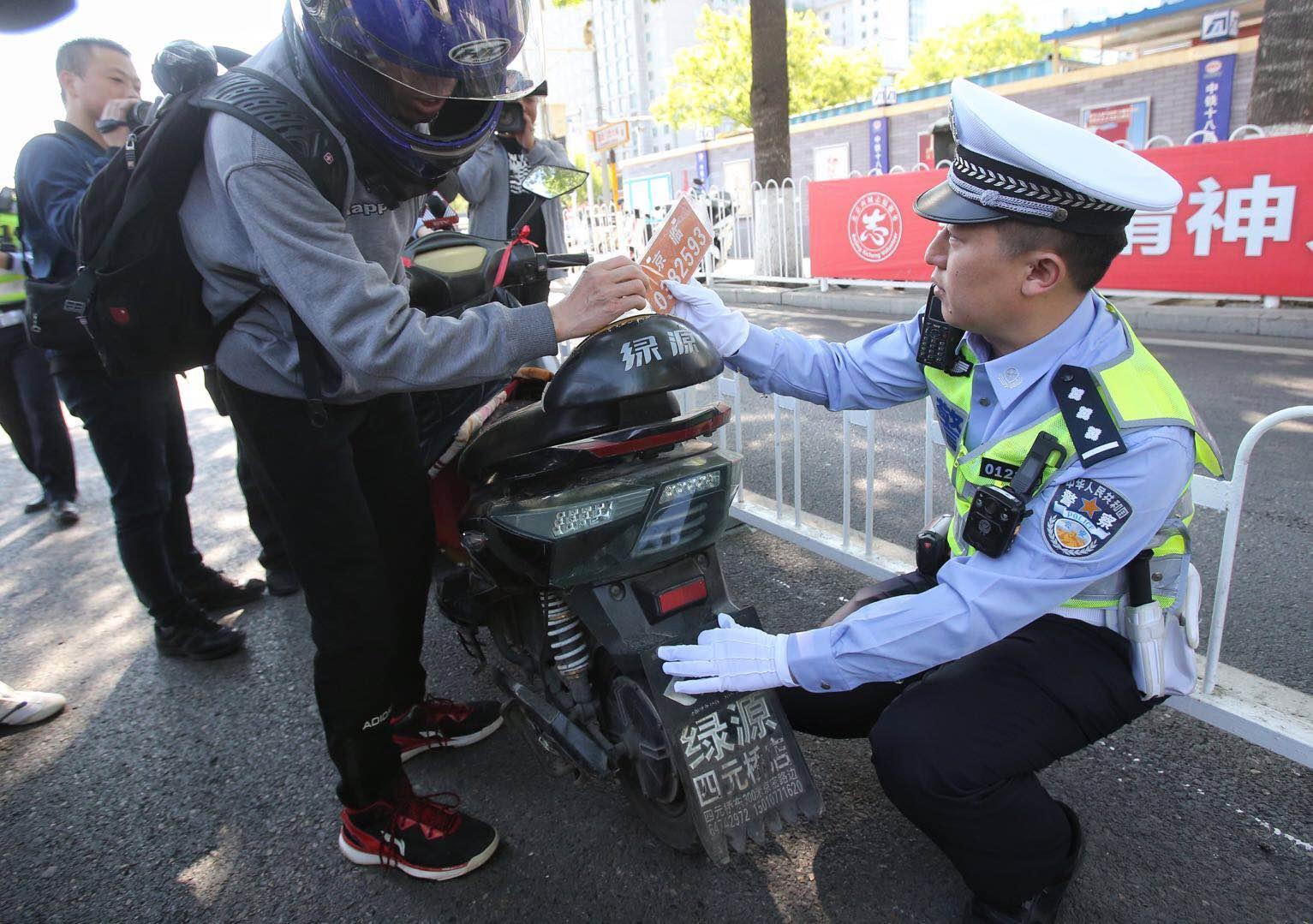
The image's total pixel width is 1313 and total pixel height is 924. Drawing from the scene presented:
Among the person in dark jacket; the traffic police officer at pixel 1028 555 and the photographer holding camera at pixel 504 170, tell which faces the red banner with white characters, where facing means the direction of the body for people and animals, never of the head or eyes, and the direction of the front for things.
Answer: the person in dark jacket

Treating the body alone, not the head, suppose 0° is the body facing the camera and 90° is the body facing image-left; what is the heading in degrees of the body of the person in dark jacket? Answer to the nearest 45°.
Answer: approximately 270°

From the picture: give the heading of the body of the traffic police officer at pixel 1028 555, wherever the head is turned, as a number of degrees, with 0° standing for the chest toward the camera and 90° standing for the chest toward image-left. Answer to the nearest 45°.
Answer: approximately 90°

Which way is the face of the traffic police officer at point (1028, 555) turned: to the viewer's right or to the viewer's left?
to the viewer's left

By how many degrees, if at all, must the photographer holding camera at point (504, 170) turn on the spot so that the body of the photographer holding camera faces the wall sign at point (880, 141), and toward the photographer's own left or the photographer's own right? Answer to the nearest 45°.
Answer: approximately 135° to the photographer's own left

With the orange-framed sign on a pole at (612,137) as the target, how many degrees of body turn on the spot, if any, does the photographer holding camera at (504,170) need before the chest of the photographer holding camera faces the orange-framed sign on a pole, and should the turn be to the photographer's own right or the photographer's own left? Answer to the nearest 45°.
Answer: approximately 180°

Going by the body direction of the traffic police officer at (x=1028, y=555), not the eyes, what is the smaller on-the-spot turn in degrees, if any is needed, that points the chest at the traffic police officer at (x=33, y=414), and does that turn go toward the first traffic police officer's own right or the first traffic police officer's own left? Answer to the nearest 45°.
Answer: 0° — they already face them

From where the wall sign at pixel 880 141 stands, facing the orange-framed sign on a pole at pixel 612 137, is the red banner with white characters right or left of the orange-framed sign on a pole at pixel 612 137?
left

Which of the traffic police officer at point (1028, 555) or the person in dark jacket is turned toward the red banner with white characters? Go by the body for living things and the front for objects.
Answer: the person in dark jacket

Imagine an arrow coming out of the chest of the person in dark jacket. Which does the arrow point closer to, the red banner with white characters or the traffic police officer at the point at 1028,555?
the red banner with white characters

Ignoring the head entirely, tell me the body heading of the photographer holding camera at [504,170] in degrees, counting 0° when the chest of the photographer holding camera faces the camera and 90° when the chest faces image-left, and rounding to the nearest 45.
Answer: approximately 0°
